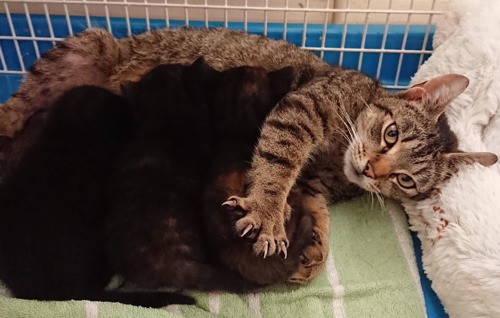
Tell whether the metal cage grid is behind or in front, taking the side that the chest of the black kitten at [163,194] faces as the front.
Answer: in front

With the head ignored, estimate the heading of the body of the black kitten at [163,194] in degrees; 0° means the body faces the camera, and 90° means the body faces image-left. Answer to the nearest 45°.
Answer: approximately 180°
